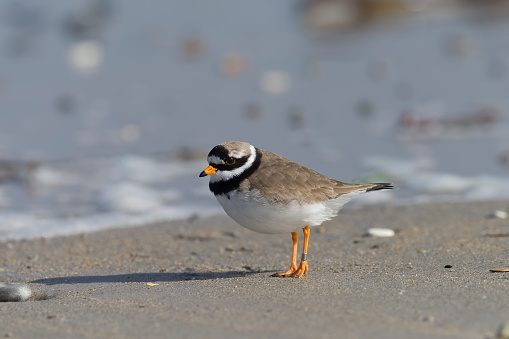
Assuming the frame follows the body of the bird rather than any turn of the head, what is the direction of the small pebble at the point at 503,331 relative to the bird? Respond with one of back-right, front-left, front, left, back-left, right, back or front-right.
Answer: back-left

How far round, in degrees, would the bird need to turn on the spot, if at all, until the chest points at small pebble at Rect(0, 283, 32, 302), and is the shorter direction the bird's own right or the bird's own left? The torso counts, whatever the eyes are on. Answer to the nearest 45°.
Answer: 0° — it already faces it

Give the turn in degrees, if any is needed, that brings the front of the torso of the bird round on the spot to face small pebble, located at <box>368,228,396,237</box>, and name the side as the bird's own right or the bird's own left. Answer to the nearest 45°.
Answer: approximately 135° to the bird's own right

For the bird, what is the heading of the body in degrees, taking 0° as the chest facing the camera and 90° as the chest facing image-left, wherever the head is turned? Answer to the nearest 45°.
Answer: approximately 90°

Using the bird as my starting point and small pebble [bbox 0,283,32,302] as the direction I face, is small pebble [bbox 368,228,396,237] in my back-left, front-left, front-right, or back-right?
back-right

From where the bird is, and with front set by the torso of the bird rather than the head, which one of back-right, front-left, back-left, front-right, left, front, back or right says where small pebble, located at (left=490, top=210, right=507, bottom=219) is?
back-right

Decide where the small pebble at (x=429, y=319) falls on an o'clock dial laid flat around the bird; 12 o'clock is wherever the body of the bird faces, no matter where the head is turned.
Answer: The small pebble is roughly at 8 o'clock from the bird.
